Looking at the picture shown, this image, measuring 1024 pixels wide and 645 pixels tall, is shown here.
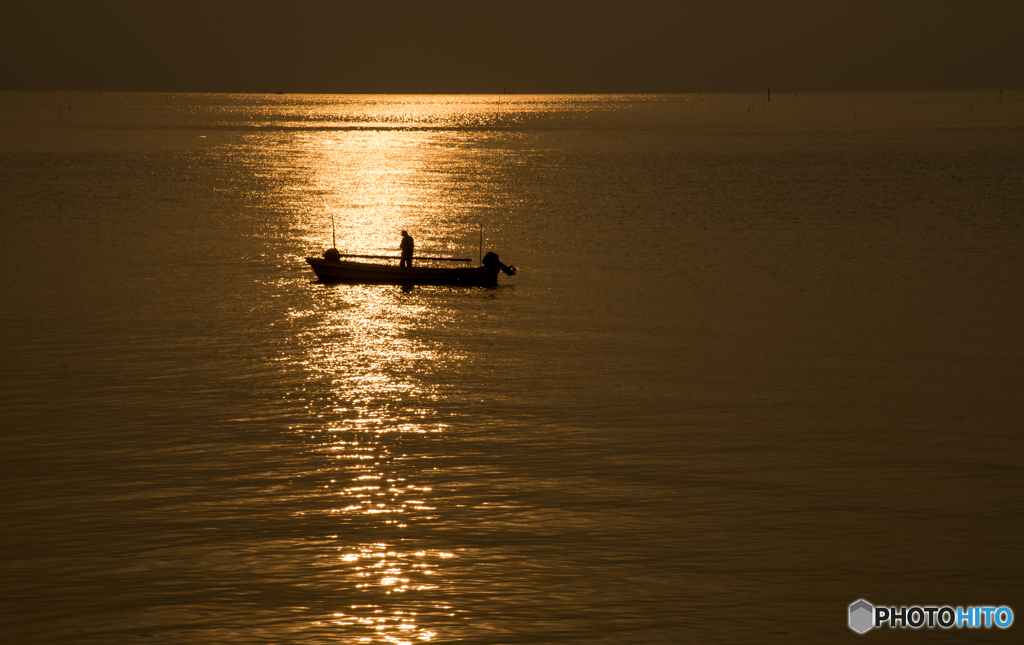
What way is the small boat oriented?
to the viewer's left
